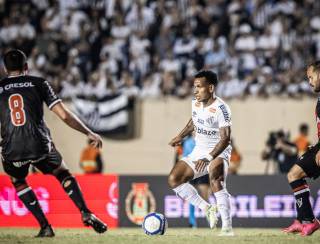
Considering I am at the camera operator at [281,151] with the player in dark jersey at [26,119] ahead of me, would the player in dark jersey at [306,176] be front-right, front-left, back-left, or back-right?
front-left

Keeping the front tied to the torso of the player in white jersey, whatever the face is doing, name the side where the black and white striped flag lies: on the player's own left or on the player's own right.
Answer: on the player's own right

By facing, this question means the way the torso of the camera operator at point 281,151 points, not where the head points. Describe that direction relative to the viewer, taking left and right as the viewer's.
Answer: facing the viewer and to the left of the viewer

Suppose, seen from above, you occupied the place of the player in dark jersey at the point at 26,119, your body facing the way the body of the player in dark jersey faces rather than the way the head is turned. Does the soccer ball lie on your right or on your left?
on your right

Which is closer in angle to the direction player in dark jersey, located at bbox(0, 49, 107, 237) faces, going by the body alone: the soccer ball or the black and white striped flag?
the black and white striped flag

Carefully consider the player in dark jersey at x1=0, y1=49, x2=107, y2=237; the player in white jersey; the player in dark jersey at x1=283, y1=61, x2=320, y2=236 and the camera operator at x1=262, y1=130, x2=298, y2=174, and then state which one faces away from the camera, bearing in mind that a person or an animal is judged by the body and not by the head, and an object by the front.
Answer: the player in dark jersey at x1=0, y1=49, x2=107, y2=237

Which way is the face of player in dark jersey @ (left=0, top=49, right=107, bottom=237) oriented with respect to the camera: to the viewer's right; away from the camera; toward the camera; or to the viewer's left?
away from the camera

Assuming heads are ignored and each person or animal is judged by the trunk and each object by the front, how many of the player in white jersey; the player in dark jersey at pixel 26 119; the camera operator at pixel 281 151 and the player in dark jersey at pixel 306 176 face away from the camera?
1

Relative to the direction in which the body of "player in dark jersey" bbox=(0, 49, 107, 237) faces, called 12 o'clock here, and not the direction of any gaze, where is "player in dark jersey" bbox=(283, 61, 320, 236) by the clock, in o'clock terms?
"player in dark jersey" bbox=(283, 61, 320, 236) is roughly at 3 o'clock from "player in dark jersey" bbox=(0, 49, 107, 237).

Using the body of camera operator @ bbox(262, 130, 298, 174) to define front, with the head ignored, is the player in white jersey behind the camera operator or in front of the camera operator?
in front

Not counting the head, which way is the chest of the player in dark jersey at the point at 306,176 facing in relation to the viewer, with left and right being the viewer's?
facing to the left of the viewer

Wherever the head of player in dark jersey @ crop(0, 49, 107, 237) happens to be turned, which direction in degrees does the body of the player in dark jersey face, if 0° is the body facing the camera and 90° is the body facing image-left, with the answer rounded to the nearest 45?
approximately 180°
